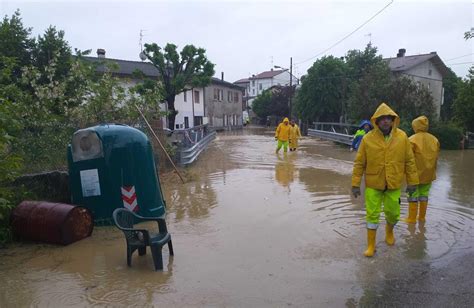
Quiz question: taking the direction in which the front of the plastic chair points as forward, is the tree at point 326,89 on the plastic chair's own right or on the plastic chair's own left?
on the plastic chair's own left

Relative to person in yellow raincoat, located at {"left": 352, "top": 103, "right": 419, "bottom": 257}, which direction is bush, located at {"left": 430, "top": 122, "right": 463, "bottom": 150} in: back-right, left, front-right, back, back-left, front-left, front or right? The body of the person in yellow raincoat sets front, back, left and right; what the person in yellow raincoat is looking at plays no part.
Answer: back

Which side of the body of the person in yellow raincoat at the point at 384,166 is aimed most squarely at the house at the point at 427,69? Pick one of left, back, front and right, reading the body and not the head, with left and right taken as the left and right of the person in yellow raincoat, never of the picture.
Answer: back

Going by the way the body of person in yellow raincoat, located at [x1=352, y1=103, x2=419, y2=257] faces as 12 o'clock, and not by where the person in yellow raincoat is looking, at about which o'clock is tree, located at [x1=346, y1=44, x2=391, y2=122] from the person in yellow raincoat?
The tree is roughly at 6 o'clock from the person in yellow raincoat.

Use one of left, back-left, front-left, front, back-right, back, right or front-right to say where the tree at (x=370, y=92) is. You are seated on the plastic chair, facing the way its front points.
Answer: left

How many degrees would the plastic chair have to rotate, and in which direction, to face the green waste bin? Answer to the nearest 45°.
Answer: approximately 135° to its left

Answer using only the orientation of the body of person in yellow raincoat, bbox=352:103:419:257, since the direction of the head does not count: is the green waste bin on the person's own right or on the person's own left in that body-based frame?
on the person's own right

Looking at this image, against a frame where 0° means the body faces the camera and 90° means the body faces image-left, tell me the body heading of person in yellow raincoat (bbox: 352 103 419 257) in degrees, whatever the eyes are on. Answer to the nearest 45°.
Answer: approximately 0°

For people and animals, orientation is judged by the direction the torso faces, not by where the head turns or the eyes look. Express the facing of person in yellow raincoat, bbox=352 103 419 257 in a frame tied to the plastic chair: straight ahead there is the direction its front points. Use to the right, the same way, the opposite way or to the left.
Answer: to the right
